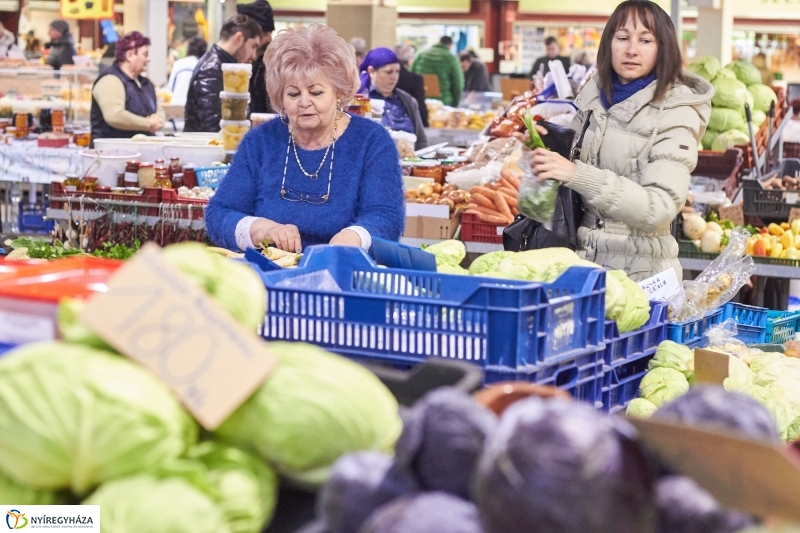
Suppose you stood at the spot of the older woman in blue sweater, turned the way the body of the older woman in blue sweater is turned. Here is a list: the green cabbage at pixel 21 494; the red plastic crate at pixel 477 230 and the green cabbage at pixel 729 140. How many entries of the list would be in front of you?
1

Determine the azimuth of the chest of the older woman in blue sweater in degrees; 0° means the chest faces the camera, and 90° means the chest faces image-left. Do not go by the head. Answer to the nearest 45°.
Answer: approximately 0°

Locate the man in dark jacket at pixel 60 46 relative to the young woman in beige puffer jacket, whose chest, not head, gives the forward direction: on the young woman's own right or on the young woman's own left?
on the young woman's own right

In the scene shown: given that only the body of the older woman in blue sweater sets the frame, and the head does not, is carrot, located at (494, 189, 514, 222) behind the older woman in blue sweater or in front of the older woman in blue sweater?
behind

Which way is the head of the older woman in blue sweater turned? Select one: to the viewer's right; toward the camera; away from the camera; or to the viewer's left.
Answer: toward the camera

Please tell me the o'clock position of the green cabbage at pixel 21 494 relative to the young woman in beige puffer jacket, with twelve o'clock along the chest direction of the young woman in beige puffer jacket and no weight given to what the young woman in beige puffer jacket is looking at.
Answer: The green cabbage is roughly at 11 o'clock from the young woman in beige puffer jacket.

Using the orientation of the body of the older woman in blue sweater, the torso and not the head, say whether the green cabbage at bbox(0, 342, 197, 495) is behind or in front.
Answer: in front

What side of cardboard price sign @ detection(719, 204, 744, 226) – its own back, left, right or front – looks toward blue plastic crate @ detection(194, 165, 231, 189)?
right

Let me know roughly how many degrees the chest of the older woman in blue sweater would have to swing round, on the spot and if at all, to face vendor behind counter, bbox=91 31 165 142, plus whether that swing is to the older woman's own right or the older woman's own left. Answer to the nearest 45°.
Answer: approximately 180°

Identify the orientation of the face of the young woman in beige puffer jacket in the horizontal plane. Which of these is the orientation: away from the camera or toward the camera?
toward the camera

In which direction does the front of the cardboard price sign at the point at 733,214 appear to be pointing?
toward the camera

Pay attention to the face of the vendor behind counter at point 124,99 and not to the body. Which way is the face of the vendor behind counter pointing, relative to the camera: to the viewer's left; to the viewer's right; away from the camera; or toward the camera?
to the viewer's right

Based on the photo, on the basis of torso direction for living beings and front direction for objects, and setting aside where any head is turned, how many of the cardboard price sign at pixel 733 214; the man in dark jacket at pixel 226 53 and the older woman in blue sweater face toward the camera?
2

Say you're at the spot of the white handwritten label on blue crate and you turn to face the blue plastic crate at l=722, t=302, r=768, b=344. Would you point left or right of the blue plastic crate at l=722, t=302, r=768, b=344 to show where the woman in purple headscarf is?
left

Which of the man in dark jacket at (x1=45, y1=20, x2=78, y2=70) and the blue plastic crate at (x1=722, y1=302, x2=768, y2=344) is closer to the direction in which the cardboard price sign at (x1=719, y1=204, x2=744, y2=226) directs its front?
the blue plastic crate

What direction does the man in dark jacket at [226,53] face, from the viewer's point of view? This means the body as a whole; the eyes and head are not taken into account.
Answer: to the viewer's right

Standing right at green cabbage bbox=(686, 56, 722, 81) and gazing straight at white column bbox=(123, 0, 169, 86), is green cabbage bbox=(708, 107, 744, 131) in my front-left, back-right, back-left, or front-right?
back-left
